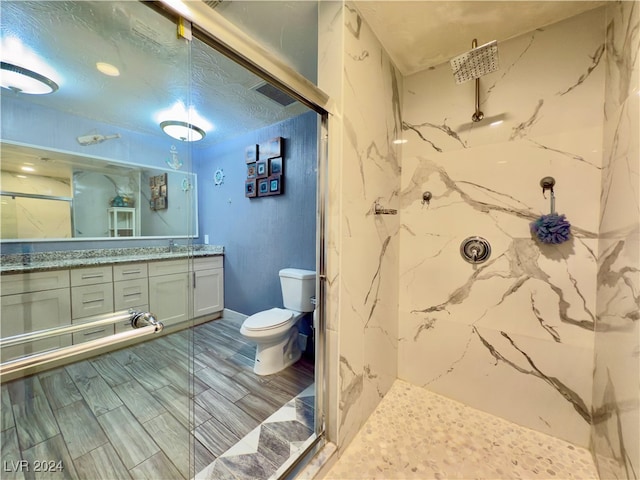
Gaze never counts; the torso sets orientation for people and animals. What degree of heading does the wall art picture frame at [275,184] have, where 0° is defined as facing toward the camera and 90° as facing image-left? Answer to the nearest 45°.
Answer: approximately 45°

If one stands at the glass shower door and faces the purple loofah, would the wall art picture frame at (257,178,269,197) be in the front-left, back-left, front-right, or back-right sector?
front-left

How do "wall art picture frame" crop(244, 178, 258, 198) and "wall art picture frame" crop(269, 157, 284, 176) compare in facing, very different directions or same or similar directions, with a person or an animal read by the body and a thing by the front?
same or similar directions

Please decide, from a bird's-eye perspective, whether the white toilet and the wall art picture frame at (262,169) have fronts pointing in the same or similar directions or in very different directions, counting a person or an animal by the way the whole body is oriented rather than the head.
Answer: same or similar directions

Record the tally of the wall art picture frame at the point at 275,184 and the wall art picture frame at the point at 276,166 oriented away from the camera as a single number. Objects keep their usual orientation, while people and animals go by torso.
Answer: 0

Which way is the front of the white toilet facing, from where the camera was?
facing the viewer and to the left of the viewer

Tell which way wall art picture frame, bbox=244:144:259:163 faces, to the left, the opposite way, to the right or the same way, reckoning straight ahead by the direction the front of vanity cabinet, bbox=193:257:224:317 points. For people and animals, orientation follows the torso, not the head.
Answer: to the right

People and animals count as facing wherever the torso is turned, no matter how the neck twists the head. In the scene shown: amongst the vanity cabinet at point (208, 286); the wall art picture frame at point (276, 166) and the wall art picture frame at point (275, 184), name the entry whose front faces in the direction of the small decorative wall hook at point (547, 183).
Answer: the vanity cabinet

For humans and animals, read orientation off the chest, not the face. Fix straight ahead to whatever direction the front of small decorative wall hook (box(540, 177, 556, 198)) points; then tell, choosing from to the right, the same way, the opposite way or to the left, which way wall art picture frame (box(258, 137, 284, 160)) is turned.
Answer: the same way

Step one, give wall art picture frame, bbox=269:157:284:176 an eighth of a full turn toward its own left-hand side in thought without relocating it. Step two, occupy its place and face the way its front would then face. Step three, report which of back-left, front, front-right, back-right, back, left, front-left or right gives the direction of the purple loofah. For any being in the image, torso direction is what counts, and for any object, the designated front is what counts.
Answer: front-left
